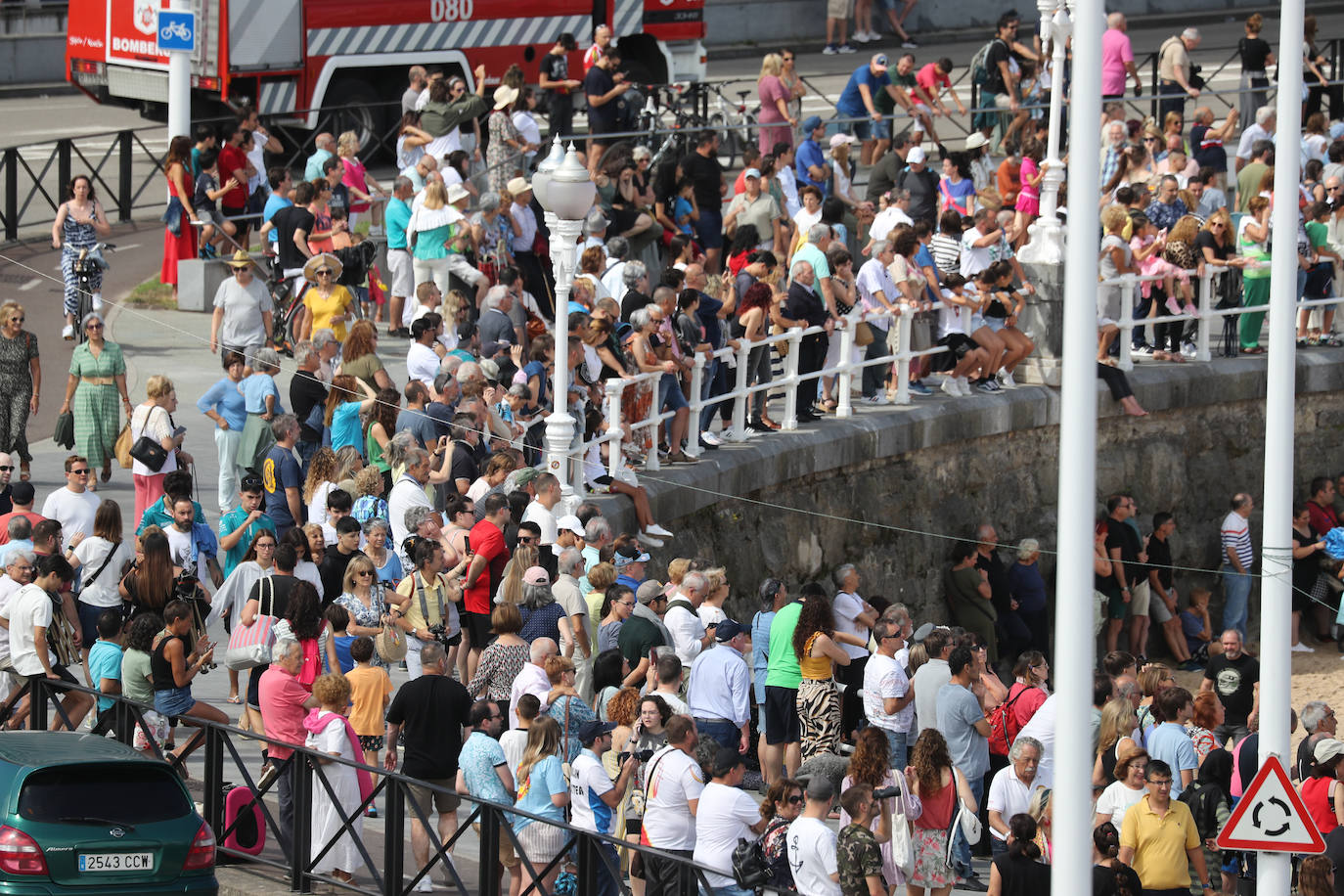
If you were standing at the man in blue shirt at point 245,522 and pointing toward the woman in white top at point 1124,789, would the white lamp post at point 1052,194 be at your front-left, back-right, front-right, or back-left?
front-left

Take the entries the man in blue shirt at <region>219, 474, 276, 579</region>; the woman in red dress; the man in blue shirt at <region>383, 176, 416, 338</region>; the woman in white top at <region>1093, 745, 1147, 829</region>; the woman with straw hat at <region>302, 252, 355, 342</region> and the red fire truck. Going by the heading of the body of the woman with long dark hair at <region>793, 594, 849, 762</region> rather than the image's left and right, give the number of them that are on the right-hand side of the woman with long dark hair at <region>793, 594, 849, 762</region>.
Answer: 1

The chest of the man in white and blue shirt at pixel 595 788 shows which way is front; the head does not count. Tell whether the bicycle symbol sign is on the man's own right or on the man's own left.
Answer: on the man's own left

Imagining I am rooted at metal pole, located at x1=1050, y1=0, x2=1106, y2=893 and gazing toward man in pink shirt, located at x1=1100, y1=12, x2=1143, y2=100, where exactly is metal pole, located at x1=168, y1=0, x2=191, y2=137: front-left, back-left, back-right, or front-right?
front-left

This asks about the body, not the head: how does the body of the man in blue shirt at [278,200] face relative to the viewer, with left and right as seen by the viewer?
facing to the right of the viewer

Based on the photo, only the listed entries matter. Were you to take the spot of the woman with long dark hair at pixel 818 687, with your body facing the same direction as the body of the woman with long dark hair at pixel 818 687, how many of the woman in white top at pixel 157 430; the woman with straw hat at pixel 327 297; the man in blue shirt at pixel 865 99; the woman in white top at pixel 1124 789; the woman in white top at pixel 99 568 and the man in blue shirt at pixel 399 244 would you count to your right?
1

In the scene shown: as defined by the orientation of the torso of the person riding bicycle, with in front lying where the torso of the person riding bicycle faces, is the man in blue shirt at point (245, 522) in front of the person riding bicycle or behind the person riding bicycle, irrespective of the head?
in front

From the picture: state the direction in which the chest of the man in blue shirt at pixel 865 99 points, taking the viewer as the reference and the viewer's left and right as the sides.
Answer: facing the viewer and to the right of the viewer

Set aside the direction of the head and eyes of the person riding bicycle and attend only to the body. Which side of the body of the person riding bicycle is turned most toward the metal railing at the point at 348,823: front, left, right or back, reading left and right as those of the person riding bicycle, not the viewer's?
front

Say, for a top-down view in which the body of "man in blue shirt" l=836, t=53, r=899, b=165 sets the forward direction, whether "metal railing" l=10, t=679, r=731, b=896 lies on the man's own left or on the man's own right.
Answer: on the man's own right

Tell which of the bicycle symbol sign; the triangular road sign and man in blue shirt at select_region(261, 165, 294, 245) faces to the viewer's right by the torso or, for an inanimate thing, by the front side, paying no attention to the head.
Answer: the man in blue shirt

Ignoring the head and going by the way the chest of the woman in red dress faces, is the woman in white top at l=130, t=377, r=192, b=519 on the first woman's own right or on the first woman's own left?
on the first woman's own right

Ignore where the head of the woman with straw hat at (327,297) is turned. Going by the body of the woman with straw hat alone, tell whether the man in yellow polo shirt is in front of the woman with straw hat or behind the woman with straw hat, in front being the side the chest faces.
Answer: in front

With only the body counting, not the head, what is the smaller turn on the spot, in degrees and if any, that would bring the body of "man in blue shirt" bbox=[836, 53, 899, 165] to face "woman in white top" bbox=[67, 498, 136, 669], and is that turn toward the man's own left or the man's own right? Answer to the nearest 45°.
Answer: approximately 45° to the man's own right

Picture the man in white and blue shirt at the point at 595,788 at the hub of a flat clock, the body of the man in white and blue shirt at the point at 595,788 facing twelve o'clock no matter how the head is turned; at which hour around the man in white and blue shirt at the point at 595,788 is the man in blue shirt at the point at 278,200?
the man in blue shirt at the point at 278,200 is roughly at 10 o'clock from the man in white and blue shirt at the point at 595,788.

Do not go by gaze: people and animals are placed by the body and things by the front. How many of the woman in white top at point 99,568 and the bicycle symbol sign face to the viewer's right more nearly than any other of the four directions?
0
